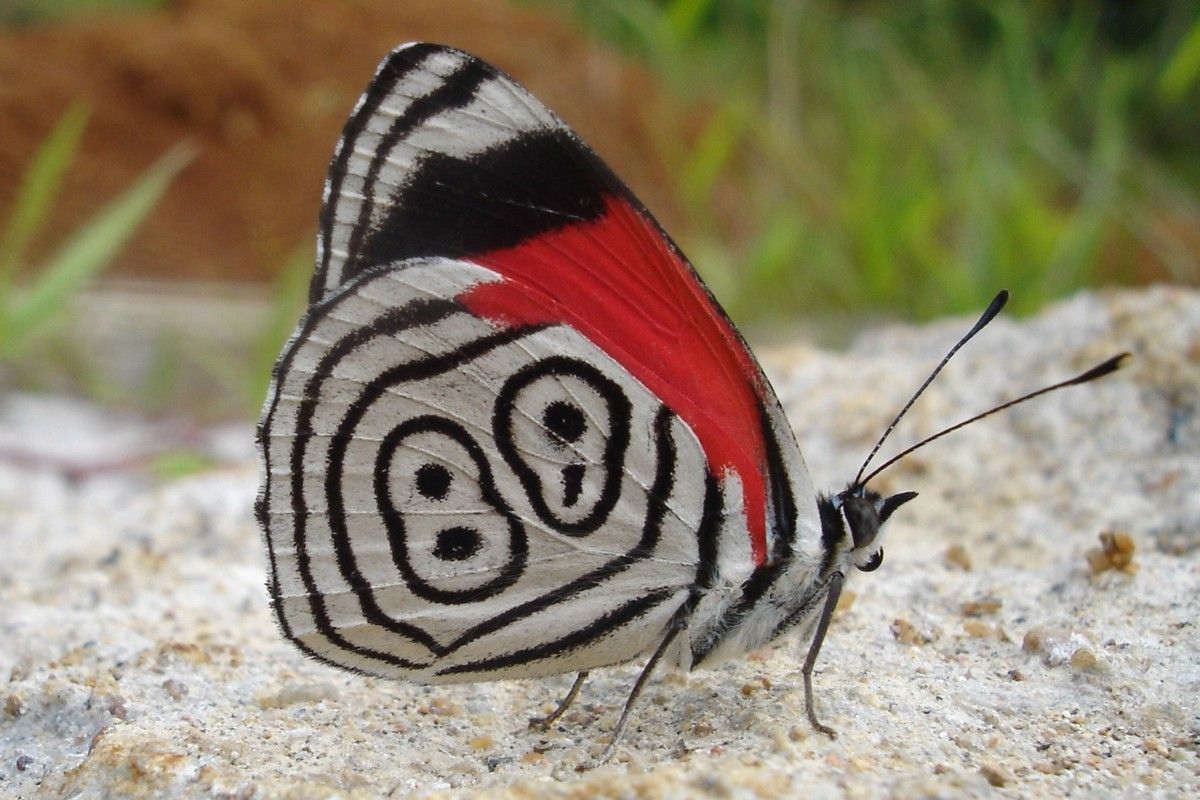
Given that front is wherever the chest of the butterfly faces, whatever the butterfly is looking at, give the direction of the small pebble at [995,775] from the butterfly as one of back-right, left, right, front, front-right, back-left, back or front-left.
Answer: front

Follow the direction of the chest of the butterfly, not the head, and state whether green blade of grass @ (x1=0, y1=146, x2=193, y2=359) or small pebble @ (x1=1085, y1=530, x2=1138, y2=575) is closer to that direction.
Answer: the small pebble

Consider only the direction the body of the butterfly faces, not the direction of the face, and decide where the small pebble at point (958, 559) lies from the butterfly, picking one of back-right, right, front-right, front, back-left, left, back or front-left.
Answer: front-left

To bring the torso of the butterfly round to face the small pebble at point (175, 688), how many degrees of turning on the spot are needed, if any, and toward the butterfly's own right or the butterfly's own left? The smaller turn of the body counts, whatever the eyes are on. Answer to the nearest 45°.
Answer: approximately 135° to the butterfly's own left

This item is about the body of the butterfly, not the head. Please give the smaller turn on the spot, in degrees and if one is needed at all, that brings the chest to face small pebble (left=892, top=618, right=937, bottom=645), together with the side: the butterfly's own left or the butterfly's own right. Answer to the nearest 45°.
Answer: approximately 45° to the butterfly's own left

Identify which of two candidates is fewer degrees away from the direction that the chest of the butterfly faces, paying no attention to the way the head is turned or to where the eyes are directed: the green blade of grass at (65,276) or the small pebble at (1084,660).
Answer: the small pebble

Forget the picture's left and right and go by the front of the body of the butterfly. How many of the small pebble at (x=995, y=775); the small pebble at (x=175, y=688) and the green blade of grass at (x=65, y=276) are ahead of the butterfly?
1

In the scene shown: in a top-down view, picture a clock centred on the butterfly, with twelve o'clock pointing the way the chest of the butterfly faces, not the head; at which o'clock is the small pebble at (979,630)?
The small pebble is roughly at 11 o'clock from the butterfly.

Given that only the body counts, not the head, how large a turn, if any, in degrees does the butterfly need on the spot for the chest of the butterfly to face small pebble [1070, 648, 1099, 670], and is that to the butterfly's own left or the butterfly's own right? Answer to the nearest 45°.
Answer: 0° — it already faces it

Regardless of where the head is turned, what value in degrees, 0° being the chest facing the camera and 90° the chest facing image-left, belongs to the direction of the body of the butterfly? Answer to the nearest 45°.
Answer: approximately 270°
